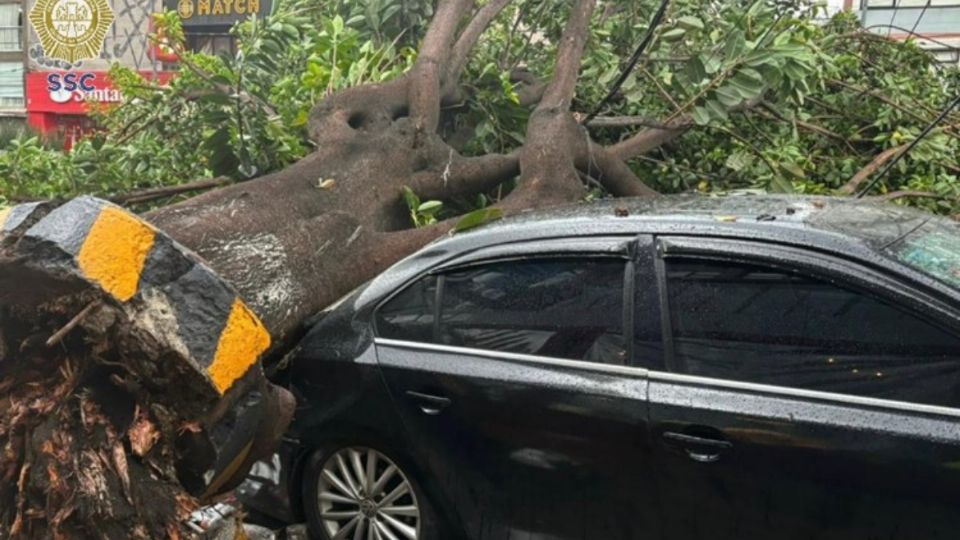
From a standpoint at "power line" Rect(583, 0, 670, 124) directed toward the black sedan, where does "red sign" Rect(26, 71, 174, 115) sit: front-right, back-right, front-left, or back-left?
back-right

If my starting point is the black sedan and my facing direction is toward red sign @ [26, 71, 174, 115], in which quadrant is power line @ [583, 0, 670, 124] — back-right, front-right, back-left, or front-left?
front-right

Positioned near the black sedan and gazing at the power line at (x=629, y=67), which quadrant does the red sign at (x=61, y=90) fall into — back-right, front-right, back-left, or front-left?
front-left

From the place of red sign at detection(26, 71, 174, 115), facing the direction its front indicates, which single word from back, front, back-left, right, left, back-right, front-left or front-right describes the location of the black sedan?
front

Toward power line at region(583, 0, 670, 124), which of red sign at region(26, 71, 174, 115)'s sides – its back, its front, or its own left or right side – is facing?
front

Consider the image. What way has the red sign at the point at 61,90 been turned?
toward the camera

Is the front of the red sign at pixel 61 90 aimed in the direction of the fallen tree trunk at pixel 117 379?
yes
